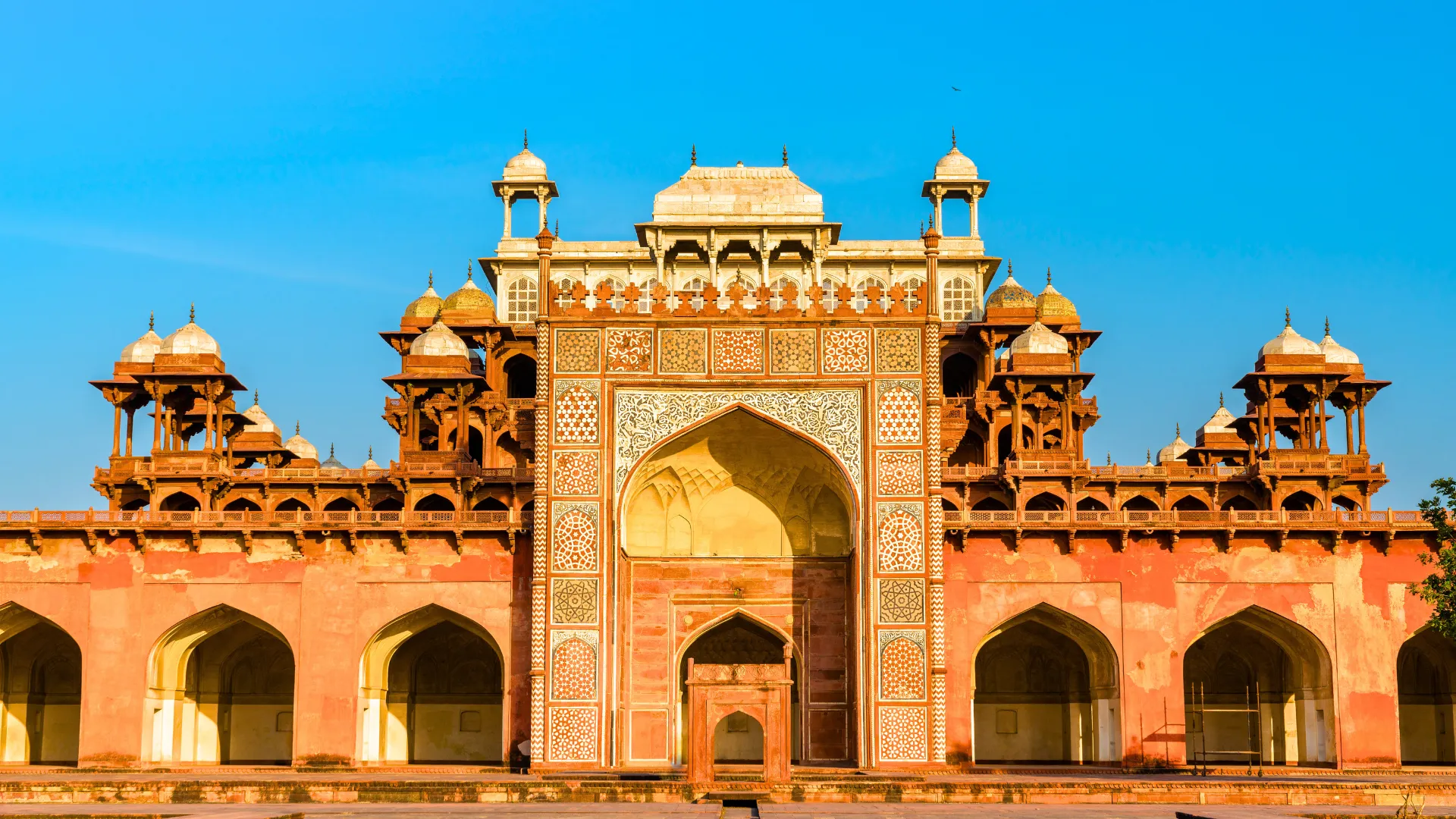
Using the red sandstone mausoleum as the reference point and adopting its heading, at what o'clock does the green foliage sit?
The green foliage is roughly at 10 o'clock from the red sandstone mausoleum.

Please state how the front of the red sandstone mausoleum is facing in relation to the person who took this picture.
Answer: facing the viewer
